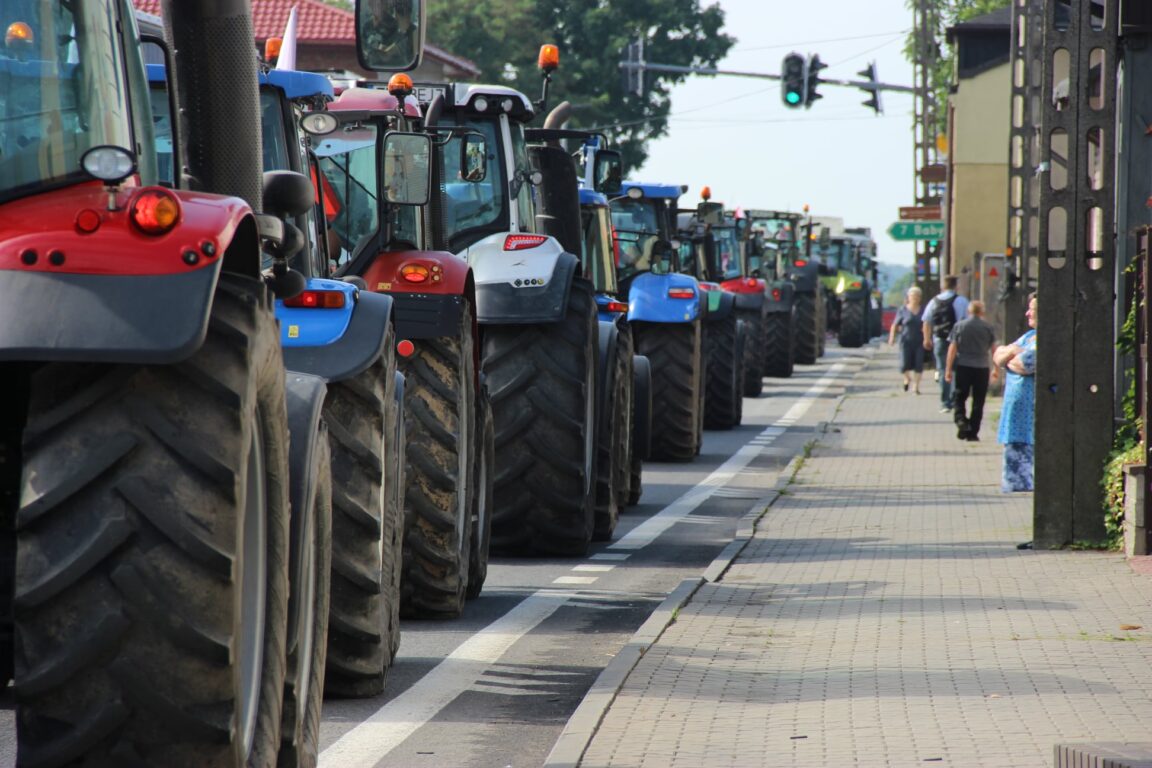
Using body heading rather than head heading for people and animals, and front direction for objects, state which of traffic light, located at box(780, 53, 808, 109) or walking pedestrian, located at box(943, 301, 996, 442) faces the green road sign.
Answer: the walking pedestrian

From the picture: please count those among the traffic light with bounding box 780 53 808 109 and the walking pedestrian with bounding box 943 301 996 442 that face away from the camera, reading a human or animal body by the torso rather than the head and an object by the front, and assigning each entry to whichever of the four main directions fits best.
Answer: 1

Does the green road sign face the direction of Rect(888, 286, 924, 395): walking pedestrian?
yes

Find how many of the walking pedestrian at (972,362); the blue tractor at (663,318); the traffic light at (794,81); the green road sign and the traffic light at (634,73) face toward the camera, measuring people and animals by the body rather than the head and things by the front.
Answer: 2

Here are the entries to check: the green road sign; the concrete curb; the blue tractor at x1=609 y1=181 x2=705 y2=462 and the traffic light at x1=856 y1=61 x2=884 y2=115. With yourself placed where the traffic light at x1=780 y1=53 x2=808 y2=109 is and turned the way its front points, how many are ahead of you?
2

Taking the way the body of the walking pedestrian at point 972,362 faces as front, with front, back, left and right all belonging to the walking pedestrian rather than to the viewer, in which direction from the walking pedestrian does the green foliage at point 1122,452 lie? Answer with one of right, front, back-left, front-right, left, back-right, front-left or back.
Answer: back

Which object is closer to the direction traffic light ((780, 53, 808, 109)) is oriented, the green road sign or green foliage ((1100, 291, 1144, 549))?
the green foliage

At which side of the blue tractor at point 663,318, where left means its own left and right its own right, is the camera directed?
back

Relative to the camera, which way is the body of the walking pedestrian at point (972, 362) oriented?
away from the camera

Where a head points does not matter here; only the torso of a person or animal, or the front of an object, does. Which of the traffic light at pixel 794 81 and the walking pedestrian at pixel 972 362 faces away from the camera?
the walking pedestrian

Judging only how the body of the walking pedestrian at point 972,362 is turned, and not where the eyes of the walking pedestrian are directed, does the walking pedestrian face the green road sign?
yes

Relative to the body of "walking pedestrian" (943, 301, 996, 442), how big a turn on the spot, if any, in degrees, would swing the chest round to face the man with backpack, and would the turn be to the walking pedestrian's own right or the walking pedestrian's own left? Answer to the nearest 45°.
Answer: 0° — they already face them

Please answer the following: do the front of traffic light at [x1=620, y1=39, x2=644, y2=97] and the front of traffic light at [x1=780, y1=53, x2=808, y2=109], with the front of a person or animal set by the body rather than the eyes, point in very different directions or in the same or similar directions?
very different directions

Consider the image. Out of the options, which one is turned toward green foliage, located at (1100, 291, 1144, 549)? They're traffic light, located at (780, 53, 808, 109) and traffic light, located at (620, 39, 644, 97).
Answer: traffic light, located at (780, 53, 808, 109)

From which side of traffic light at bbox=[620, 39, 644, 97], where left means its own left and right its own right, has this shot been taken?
back
